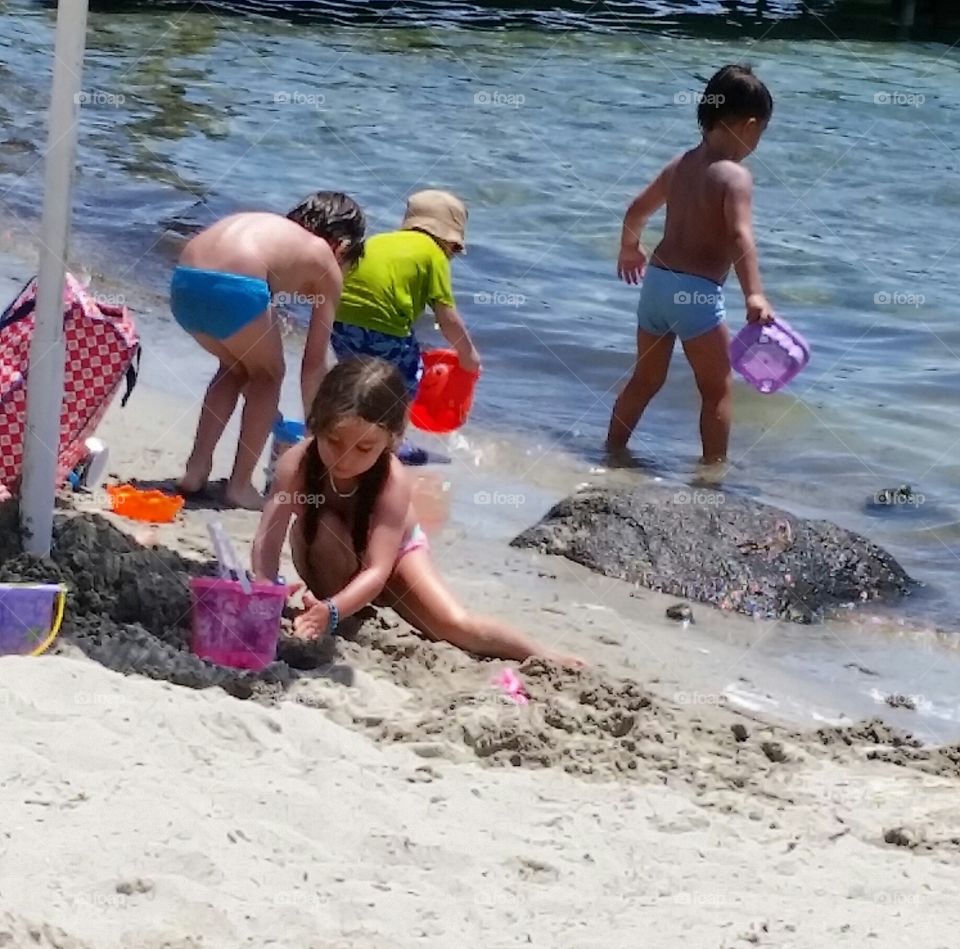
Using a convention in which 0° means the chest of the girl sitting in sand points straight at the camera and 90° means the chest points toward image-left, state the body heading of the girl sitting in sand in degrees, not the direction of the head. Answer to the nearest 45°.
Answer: approximately 45°

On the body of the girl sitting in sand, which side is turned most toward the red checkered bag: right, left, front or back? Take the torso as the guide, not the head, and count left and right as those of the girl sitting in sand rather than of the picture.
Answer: right

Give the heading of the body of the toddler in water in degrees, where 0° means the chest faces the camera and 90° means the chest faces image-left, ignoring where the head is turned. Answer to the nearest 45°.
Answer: approximately 225°

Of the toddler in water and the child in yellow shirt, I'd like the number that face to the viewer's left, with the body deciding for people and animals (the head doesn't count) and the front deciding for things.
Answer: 0

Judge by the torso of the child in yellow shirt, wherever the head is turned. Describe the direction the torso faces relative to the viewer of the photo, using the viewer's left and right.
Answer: facing away from the viewer and to the right of the viewer

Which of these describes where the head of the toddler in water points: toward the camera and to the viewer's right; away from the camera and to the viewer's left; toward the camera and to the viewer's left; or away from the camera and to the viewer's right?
away from the camera and to the viewer's right

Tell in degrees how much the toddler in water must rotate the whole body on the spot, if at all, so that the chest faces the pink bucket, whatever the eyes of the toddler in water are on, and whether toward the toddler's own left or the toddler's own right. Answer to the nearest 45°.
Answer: approximately 135° to the toddler's own right

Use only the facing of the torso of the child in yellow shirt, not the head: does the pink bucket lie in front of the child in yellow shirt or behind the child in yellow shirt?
behind

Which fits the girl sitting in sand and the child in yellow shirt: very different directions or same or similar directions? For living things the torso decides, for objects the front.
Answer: very different directions

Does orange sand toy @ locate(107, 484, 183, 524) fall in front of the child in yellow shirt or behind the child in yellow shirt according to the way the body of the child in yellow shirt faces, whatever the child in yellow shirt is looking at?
behind

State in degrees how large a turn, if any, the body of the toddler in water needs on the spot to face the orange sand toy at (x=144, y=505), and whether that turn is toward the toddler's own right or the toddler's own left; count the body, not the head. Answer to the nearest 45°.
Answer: approximately 180°

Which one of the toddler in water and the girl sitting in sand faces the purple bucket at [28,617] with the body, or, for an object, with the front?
the girl sitting in sand
